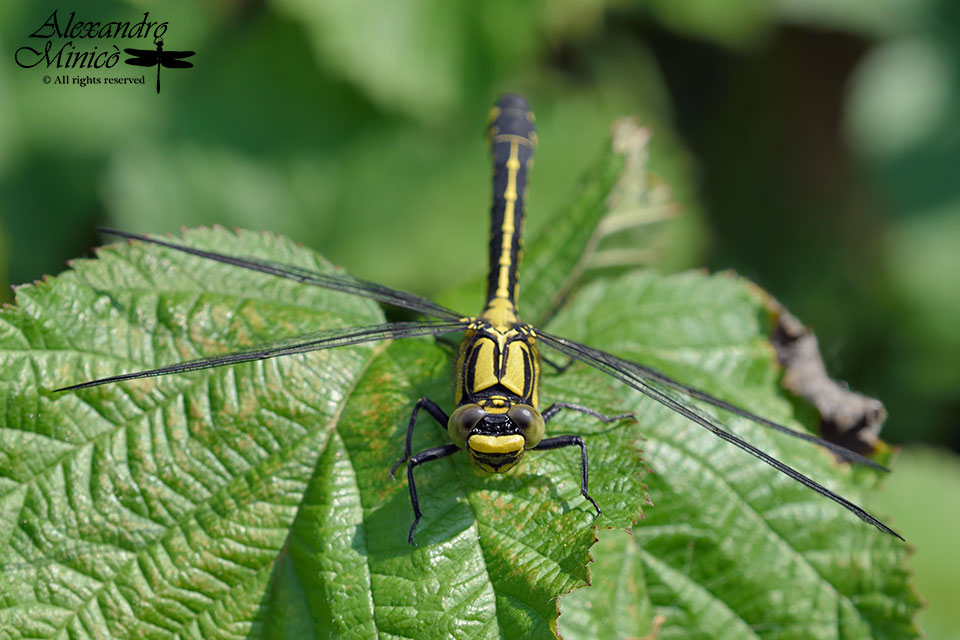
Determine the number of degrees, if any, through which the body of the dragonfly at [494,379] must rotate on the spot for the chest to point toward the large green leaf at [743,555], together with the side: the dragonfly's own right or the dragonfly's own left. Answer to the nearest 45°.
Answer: approximately 90° to the dragonfly's own left

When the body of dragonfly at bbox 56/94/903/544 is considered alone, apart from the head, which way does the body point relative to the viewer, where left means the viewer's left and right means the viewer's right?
facing the viewer
